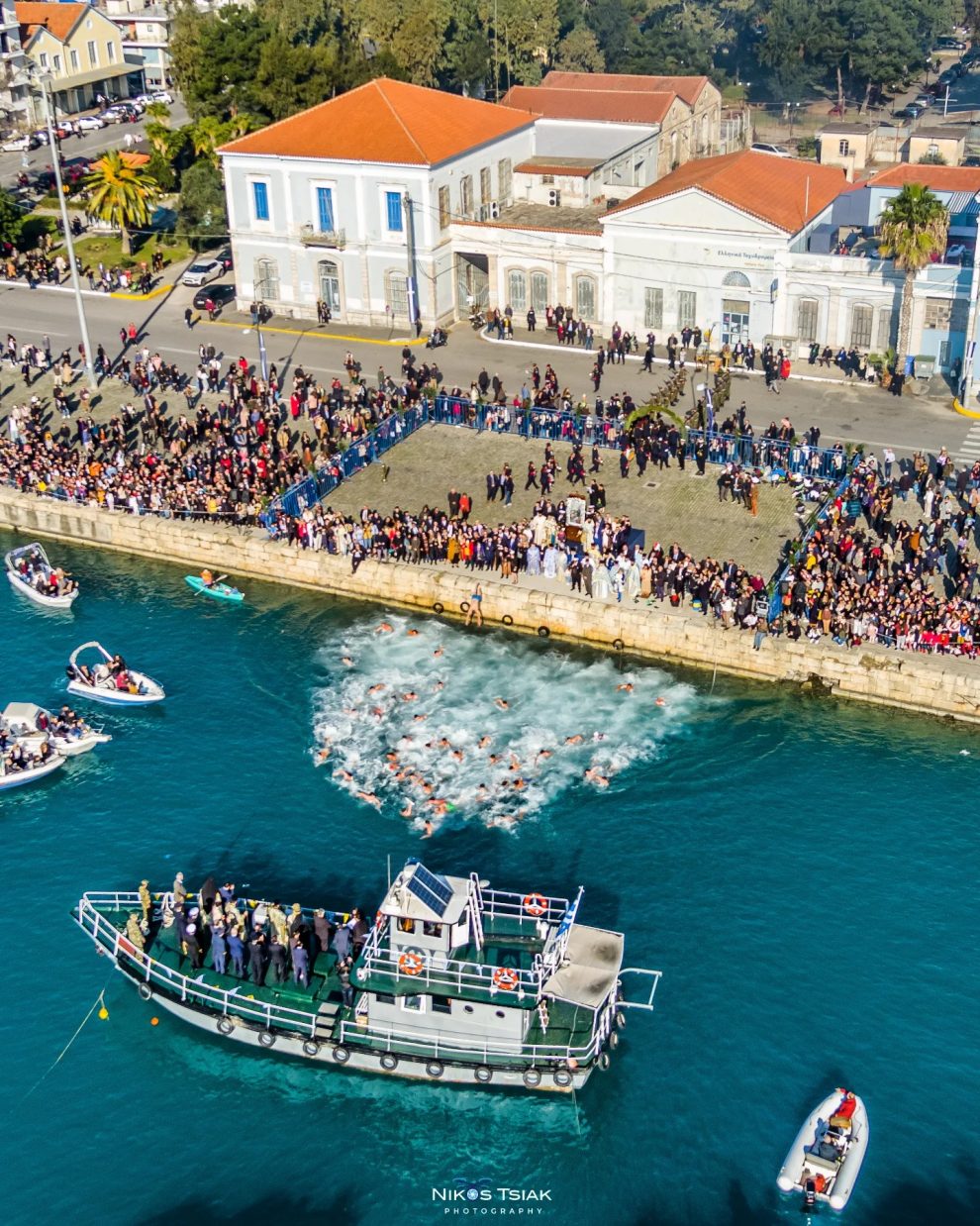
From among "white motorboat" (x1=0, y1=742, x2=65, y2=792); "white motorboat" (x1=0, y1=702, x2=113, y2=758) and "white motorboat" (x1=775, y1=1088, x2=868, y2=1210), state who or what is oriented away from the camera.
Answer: "white motorboat" (x1=775, y1=1088, x2=868, y2=1210)

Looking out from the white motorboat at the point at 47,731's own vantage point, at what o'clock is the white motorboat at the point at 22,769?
the white motorboat at the point at 22,769 is roughly at 4 o'clock from the white motorboat at the point at 47,731.

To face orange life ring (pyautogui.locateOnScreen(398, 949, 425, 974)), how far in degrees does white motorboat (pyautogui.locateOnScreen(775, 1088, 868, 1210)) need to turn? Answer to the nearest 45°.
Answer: approximately 90° to its left

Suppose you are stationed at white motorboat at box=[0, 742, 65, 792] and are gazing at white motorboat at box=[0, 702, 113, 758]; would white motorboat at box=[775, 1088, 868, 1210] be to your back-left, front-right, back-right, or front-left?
back-right

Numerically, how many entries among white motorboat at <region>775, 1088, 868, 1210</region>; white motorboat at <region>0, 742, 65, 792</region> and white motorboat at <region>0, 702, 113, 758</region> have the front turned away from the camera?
1

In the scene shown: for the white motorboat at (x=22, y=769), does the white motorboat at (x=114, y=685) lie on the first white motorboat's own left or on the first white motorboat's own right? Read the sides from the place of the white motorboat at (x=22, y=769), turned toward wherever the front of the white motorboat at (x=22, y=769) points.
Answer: on the first white motorboat's own left

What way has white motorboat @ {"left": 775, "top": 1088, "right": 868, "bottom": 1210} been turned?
away from the camera

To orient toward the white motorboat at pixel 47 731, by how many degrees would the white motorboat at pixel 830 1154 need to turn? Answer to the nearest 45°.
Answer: approximately 45° to its left

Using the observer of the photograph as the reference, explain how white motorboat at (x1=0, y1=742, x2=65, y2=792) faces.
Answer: facing to the right of the viewer

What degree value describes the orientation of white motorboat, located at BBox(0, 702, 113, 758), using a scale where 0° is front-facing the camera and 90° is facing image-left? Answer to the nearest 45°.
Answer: approximately 270°

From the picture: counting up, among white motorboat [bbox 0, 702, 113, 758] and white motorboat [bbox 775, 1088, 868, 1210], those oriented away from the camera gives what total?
1

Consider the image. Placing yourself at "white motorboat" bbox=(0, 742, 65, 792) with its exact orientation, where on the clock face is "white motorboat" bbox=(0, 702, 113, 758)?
"white motorboat" bbox=(0, 702, 113, 758) is roughly at 10 o'clock from "white motorboat" bbox=(0, 742, 65, 792).
